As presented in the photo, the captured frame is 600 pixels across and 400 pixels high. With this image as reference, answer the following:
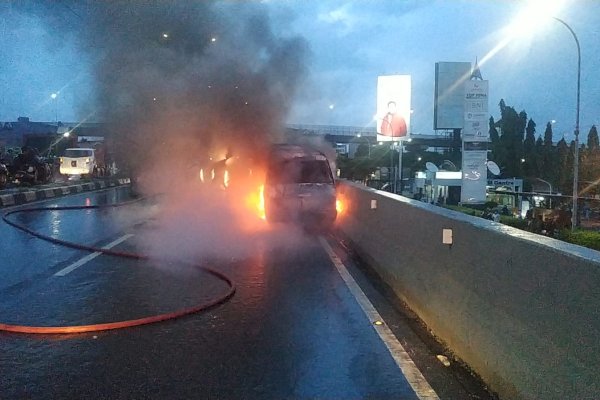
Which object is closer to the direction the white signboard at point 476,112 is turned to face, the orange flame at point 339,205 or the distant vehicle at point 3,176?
the orange flame

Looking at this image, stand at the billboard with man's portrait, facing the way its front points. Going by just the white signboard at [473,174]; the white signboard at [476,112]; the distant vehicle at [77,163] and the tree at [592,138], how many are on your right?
1

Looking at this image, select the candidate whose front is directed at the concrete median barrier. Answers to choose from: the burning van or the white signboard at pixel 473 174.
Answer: the white signboard

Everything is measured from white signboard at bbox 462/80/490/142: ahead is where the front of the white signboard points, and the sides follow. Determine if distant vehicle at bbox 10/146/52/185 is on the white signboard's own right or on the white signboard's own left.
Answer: on the white signboard's own right

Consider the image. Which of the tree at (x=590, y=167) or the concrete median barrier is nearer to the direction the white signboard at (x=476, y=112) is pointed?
the concrete median barrier
